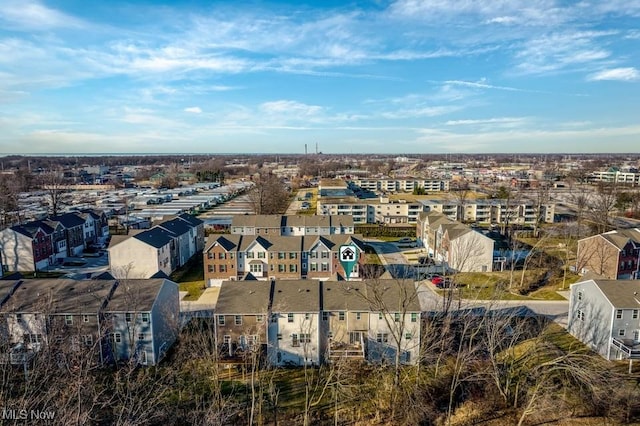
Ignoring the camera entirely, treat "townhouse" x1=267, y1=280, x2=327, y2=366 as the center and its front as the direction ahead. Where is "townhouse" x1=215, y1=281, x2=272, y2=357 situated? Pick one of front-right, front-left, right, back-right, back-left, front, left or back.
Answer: left

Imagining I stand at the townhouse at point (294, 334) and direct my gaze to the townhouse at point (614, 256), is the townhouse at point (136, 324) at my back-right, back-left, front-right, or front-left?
back-left

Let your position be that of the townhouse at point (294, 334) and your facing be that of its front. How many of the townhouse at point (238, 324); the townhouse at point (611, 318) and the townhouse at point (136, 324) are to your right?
1

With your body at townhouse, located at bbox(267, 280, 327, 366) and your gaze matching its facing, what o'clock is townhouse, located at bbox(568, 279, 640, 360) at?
townhouse, located at bbox(568, 279, 640, 360) is roughly at 3 o'clock from townhouse, located at bbox(267, 280, 327, 366).

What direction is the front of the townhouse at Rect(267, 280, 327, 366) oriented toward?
away from the camera

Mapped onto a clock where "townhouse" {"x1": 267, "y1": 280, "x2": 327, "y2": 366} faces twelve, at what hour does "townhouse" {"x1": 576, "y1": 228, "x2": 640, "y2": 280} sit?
"townhouse" {"x1": 576, "y1": 228, "x2": 640, "y2": 280} is roughly at 2 o'clock from "townhouse" {"x1": 267, "y1": 280, "x2": 327, "y2": 366}.

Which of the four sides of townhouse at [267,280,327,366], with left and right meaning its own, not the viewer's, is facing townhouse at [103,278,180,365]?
left

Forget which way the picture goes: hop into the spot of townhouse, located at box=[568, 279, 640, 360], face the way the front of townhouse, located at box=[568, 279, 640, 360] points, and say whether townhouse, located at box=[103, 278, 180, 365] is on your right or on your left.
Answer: on your left
